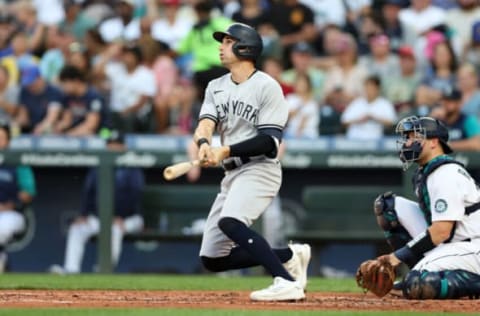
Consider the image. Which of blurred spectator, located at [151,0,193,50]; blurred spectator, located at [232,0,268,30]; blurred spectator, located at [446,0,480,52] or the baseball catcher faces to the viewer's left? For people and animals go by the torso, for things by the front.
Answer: the baseball catcher

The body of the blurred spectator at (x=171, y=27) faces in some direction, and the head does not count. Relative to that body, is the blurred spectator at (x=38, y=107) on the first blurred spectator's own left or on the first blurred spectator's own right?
on the first blurred spectator's own right

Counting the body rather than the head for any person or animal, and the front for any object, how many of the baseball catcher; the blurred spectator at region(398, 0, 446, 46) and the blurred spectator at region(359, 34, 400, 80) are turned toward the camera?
2

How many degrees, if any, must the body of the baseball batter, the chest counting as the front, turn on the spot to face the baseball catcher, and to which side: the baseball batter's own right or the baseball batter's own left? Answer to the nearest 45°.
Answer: approximately 135° to the baseball batter's own left

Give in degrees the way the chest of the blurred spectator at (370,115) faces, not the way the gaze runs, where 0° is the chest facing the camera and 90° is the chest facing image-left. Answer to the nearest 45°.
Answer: approximately 0°
